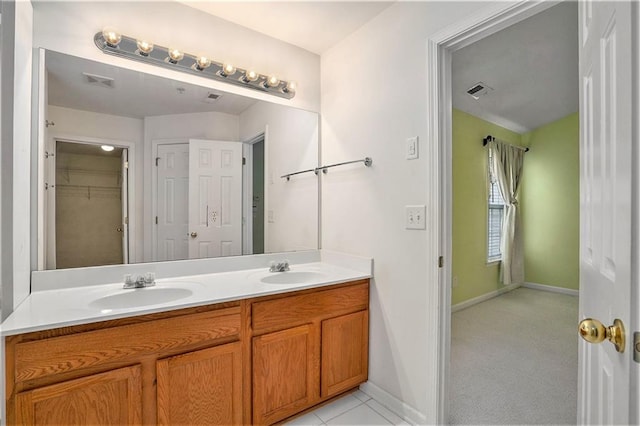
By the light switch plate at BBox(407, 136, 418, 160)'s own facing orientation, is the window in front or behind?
behind

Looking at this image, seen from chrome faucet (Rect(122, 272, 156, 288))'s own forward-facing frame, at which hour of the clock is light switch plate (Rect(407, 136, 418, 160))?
The light switch plate is roughly at 10 o'clock from the chrome faucet.

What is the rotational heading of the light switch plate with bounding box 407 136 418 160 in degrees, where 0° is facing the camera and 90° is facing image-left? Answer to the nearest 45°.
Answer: approximately 45°

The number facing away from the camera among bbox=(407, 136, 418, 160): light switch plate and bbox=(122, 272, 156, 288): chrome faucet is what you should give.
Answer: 0

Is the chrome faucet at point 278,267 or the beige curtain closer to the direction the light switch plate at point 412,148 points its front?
the chrome faucet

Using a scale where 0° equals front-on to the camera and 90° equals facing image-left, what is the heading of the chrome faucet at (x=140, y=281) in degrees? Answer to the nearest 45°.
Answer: approximately 0°

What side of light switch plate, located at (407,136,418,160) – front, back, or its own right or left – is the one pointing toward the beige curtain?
back

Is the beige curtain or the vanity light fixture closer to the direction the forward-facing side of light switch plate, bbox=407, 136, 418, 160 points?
the vanity light fixture

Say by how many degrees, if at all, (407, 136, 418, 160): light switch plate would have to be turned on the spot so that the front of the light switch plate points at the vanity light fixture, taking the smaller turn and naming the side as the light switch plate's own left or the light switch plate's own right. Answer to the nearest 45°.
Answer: approximately 45° to the light switch plate's own right

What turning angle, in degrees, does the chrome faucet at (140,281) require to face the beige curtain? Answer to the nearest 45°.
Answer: approximately 90° to its left

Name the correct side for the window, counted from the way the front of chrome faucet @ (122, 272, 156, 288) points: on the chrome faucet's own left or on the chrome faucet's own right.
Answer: on the chrome faucet's own left

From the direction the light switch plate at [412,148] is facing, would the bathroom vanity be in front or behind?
in front

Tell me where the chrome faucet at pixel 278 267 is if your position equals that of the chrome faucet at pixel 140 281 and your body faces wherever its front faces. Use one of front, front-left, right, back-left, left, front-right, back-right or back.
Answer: left
